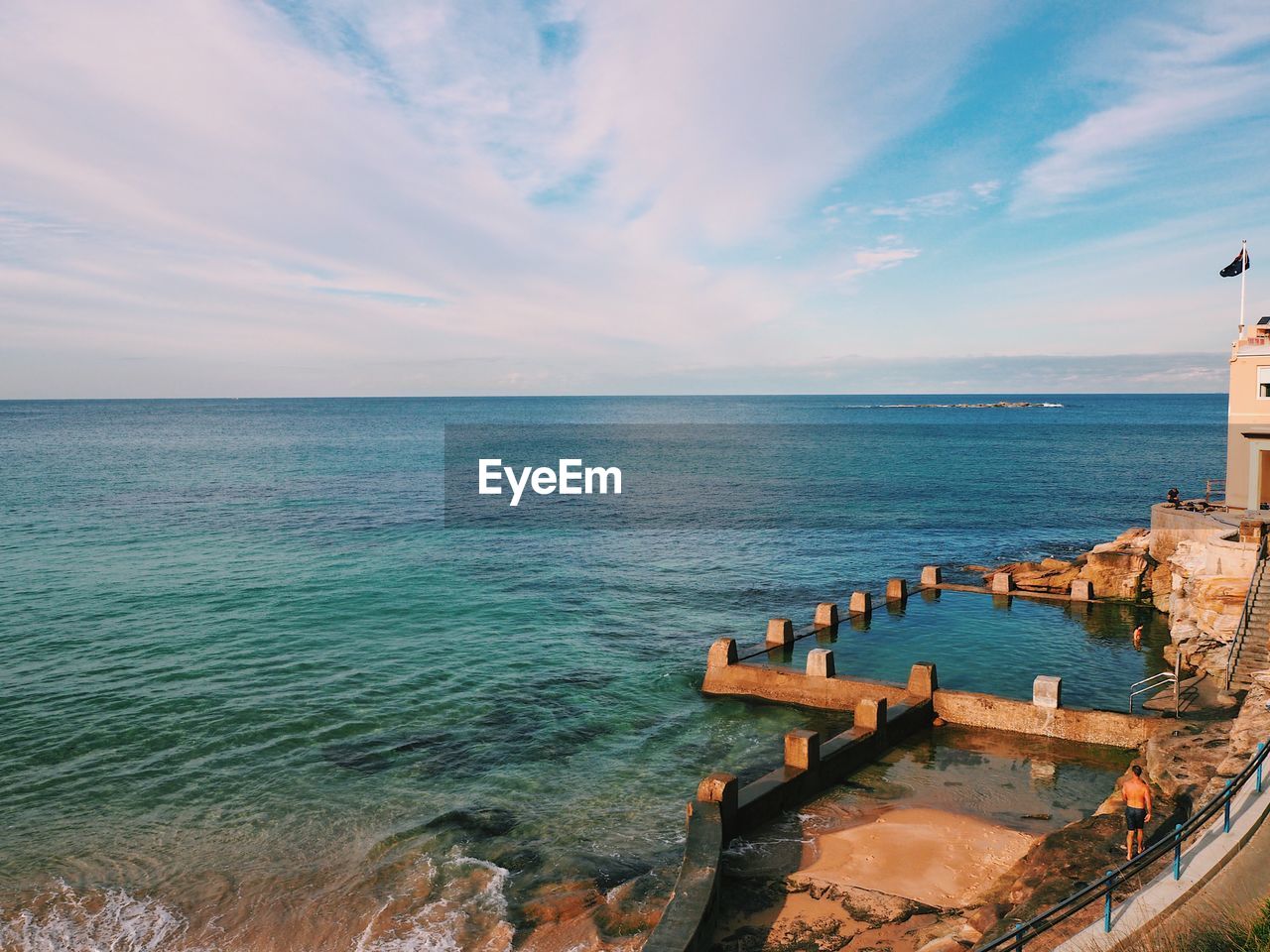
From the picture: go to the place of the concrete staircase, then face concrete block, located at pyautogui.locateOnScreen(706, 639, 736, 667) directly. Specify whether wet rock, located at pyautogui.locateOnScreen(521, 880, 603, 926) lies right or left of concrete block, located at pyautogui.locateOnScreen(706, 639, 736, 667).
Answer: left

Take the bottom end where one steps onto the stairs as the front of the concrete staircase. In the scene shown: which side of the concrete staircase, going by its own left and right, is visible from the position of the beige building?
back

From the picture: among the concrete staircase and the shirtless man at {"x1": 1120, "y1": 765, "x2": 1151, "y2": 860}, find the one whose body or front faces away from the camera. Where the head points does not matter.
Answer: the shirtless man

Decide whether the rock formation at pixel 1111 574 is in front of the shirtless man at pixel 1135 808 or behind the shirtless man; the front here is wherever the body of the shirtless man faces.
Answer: in front

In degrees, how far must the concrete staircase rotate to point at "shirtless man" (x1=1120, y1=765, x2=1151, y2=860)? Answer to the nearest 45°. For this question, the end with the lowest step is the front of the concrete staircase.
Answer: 0° — it already faces them

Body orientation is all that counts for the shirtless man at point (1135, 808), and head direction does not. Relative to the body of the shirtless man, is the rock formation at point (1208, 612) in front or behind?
in front

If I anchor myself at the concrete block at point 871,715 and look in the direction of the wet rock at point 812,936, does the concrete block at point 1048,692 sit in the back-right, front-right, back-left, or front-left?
back-left

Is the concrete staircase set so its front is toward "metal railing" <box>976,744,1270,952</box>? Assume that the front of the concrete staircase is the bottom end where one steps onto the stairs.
yes

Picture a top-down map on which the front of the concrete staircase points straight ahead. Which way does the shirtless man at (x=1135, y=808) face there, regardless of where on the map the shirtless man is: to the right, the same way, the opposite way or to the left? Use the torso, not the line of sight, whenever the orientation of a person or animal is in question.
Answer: the opposite way

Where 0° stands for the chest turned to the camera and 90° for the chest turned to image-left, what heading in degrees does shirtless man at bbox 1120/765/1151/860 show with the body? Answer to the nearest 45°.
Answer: approximately 180°

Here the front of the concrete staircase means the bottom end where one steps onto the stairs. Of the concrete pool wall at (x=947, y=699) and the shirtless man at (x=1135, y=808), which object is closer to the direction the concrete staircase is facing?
the shirtless man

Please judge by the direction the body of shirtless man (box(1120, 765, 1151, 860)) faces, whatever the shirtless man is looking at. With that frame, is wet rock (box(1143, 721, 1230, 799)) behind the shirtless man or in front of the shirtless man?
in front

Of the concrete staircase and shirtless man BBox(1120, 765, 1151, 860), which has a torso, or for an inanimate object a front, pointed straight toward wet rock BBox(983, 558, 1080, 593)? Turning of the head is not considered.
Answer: the shirtless man

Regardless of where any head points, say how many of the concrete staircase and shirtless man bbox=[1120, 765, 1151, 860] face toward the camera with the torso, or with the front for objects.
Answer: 1

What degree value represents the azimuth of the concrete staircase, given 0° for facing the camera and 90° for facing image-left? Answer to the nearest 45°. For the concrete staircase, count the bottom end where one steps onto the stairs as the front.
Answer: approximately 0°
